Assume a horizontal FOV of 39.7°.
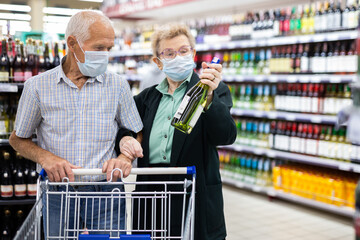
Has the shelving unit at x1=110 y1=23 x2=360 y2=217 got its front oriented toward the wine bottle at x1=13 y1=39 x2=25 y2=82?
yes

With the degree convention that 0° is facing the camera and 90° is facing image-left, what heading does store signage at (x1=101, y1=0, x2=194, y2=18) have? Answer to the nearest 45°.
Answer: approximately 45°

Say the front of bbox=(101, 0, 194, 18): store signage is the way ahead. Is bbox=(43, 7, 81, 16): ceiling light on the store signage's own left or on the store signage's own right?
on the store signage's own right

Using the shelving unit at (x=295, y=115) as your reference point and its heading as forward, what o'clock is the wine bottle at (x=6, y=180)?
The wine bottle is roughly at 12 o'clock from the shelving unit.

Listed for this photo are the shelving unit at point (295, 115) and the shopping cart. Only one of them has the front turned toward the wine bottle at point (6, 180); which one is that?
the shelving unit

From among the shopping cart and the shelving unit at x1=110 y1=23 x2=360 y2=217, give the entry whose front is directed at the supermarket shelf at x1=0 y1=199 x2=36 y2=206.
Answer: the shelving unit

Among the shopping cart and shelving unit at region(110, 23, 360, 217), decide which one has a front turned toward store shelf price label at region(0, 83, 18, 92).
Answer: the shelving unit

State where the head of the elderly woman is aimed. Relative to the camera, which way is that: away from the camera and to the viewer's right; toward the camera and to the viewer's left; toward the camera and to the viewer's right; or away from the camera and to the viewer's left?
toward the camera and to the viewer's right

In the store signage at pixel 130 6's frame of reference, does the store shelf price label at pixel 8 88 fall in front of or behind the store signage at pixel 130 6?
in front
